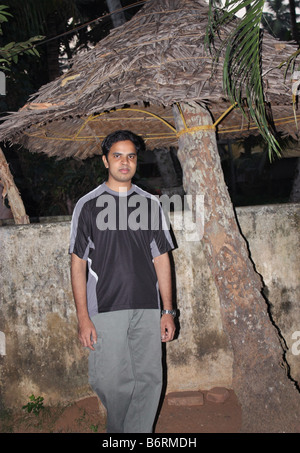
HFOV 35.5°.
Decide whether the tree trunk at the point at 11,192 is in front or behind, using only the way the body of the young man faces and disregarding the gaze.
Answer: behind

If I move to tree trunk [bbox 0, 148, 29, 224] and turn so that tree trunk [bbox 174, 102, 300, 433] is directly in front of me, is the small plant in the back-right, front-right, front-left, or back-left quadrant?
front-right

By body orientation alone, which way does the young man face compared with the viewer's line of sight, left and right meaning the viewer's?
facing the viewer

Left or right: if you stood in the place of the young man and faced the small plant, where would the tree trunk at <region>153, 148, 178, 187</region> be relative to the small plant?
right

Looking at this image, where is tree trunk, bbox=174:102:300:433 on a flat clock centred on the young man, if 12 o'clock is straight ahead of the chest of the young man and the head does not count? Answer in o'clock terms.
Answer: The tree trunk is roughly at 8 o'clock from the young man.

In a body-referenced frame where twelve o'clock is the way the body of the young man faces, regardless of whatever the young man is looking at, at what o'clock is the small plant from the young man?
The small plant is roughly at 5 o'clock from the young man.

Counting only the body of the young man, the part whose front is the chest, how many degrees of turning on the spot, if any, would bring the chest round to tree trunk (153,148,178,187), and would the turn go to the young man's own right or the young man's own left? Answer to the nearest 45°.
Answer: approximately 180°
